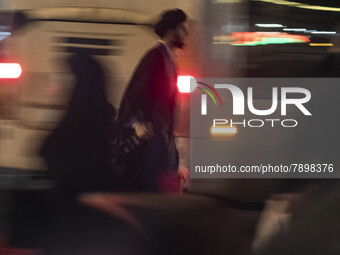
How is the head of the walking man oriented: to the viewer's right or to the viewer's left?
to the viewer's right

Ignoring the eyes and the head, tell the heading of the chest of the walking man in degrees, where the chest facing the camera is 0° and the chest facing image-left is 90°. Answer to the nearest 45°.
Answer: approximately 270°
